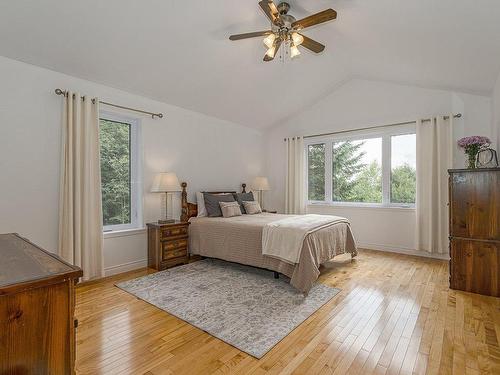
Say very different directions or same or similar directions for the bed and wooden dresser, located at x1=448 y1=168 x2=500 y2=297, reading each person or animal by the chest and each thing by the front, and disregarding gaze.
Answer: very different directions

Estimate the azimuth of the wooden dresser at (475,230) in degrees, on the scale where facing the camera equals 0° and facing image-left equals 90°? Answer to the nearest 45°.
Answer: approximately 90°

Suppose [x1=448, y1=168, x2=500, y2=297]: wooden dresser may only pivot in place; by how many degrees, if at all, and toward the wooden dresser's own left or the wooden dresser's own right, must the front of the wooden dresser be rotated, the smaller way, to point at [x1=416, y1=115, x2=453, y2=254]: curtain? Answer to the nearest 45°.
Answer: approximately 90° to the wooden dresser's own right

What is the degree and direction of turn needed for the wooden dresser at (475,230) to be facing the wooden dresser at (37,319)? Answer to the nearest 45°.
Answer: approximately 90° to its left

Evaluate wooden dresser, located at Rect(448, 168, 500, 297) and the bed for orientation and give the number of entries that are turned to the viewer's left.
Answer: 1

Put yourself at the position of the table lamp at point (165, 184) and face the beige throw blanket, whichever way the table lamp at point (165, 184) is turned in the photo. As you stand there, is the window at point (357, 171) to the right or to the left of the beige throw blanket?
left

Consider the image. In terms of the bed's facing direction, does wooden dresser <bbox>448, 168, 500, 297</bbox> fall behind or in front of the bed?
in front

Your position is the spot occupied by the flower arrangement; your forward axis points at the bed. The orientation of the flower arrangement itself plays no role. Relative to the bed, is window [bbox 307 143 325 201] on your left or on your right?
right

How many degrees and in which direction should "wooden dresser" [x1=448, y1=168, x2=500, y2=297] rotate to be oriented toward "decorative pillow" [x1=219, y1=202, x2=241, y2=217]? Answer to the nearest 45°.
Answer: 0° — it already faces it

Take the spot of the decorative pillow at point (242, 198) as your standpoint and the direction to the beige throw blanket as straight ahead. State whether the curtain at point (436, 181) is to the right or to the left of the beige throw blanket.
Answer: left

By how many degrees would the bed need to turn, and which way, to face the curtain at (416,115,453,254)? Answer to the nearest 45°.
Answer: approximately 45° to its left

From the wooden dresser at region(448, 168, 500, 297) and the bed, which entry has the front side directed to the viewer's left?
the wooden dresser

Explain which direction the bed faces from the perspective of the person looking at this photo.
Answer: facing the viewer and to the right of the viewer

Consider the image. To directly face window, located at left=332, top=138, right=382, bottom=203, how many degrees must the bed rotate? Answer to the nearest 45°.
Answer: approximately 90° to its left

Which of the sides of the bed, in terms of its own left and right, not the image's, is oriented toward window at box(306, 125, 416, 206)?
left

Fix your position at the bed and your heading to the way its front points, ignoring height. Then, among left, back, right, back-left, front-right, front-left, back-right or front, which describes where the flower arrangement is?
front-left
